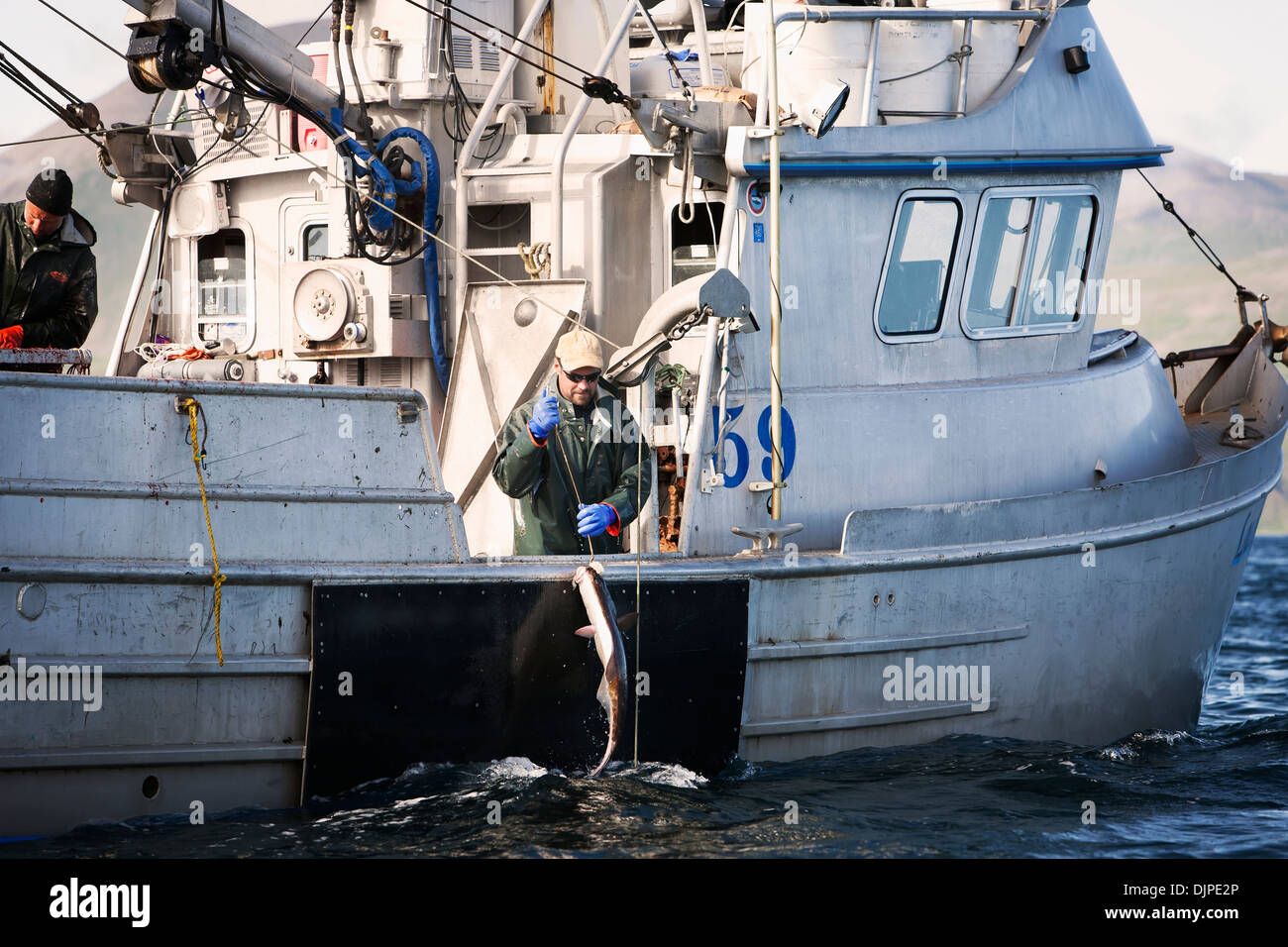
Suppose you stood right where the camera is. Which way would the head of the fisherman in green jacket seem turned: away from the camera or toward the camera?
toward the camera

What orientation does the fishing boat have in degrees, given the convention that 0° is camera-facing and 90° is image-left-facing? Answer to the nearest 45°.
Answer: approximately 270°
